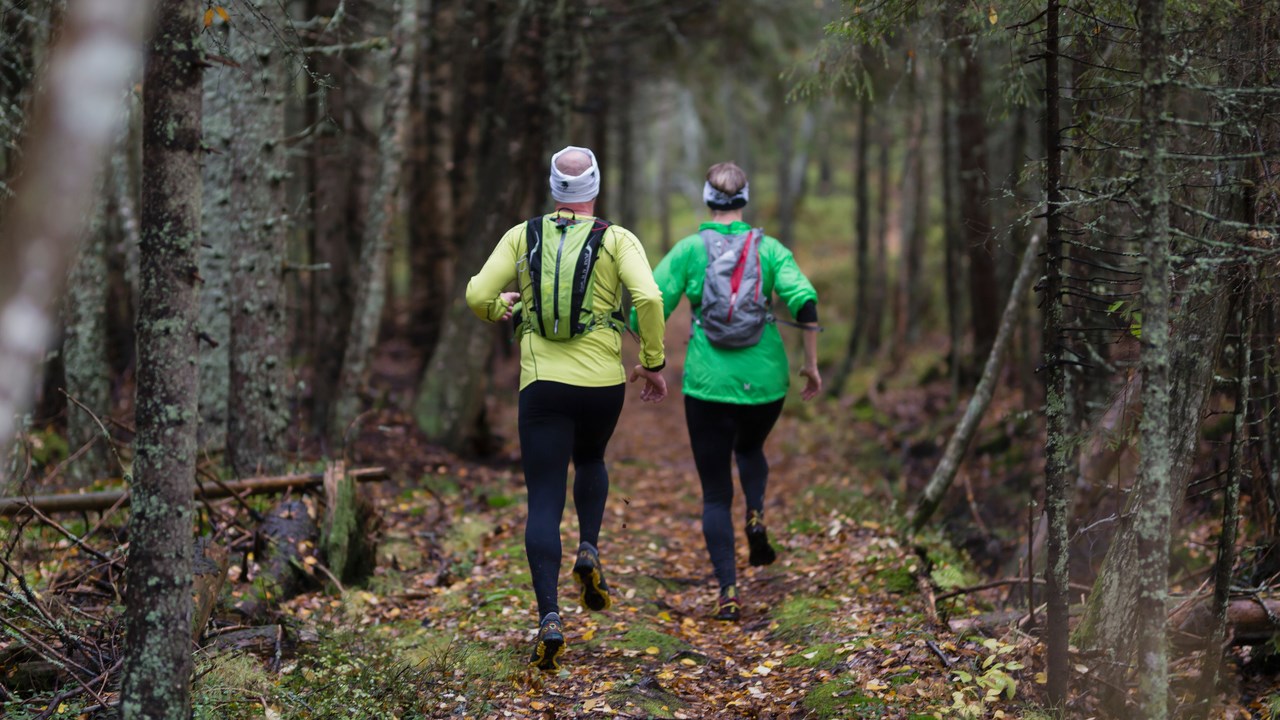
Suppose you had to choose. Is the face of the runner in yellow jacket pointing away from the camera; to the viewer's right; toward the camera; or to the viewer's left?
away from the camera

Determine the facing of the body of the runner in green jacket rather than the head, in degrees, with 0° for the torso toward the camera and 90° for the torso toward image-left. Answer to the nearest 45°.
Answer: approximately 180°

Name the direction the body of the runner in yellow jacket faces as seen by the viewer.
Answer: away from the camera

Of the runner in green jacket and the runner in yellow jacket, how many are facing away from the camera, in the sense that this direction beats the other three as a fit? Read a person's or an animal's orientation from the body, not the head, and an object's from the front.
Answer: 2

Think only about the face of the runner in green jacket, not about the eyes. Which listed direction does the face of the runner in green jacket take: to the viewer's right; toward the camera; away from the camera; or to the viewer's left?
away from the camera

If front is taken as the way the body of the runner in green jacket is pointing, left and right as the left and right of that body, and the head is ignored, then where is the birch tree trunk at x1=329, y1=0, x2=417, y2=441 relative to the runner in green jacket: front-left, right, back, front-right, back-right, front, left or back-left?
front-left

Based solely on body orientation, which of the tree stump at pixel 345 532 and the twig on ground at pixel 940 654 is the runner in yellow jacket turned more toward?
the tree stump

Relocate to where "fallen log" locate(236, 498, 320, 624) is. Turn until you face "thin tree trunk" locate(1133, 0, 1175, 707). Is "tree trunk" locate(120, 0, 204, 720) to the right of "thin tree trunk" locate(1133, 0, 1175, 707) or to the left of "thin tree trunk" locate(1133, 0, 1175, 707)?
right

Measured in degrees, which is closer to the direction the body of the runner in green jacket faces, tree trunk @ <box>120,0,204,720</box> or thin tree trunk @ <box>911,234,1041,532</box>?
the thin tree trunk
